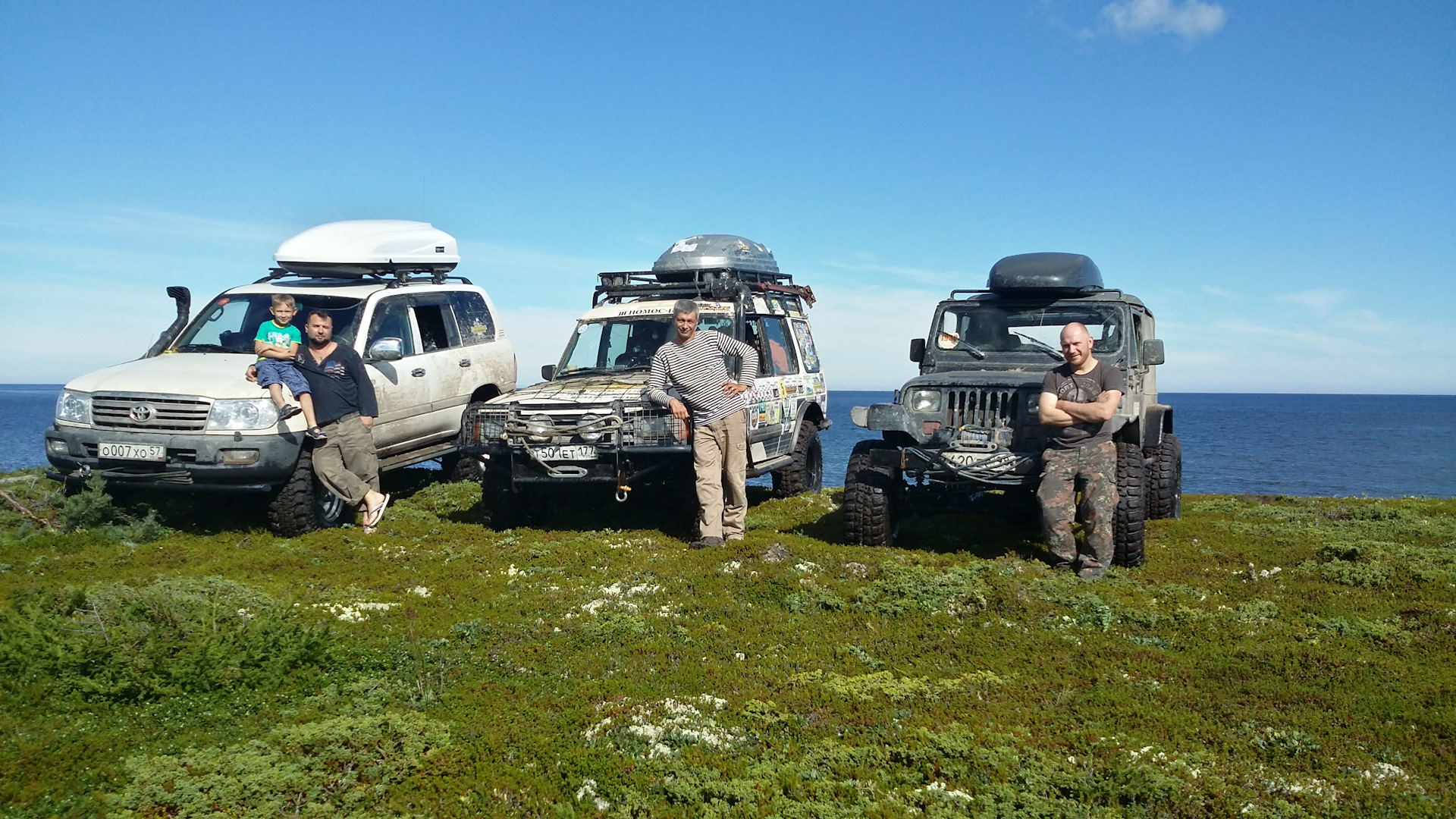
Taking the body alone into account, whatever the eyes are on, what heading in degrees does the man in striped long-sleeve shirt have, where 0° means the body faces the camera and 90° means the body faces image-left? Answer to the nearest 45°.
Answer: approximately 0°

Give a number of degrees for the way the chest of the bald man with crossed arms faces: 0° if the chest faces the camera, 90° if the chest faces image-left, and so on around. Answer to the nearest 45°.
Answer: approximately 0°

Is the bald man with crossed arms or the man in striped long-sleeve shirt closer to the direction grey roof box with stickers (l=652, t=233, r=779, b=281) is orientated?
the man in striped long-sleeve shirt

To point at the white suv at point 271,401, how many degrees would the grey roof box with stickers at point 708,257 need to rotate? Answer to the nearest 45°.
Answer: approximately 45° to its right

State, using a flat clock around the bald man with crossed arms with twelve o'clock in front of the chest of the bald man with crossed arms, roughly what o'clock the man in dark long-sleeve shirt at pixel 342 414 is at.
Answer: The man in dark long-sleeve shirt is roughly at 3 o'clock from the bald man with crossed arms.

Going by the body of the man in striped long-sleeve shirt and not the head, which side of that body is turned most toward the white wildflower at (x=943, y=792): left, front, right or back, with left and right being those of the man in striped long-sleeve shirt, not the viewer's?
front

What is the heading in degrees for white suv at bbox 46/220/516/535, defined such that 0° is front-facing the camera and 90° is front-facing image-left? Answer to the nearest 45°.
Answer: approximately 45°

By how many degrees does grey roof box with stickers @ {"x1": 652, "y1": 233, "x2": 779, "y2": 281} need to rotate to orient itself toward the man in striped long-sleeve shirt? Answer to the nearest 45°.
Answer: approximately 45° to its left

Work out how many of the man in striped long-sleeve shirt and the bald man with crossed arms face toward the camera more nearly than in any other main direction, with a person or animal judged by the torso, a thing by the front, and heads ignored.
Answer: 2

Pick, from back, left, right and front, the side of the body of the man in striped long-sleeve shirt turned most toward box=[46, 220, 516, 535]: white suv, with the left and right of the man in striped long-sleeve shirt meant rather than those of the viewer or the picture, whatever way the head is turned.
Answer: right

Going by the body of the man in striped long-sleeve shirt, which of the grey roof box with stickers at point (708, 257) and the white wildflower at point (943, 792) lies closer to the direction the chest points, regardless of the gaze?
the white wildflower
